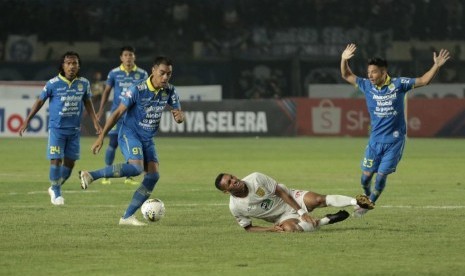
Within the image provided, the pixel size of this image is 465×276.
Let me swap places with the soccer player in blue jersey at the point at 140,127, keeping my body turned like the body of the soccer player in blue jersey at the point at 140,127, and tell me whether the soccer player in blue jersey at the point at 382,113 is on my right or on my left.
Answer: on my left

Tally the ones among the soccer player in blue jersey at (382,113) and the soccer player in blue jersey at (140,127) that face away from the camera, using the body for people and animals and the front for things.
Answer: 0

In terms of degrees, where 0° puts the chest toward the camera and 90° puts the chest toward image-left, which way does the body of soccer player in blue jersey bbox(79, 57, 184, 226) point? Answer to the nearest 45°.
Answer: approximately 315°

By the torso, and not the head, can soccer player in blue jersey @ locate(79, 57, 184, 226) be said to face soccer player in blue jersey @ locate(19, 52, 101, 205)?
no

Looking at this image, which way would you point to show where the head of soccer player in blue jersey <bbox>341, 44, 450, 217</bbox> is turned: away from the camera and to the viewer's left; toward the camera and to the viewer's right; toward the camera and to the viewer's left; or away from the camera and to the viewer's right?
toward the camera and to the viewer's left

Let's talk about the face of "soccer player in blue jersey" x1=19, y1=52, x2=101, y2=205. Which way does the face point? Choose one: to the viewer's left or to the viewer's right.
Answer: to the viewer's right

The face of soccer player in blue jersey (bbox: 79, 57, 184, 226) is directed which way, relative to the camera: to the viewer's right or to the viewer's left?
to the viewer's right
